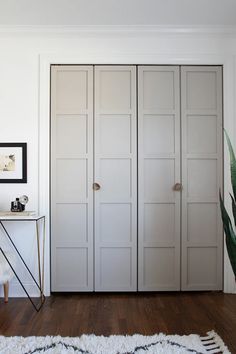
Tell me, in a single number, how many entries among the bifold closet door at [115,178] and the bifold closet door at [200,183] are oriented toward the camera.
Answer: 2

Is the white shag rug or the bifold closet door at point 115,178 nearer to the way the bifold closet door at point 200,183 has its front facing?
the white shag rug

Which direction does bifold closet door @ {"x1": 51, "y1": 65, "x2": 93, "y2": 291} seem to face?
toward the camera

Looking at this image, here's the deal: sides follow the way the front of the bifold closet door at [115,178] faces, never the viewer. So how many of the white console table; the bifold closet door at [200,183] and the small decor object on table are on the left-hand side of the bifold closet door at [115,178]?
1

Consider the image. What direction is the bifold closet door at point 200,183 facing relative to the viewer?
toward the camera

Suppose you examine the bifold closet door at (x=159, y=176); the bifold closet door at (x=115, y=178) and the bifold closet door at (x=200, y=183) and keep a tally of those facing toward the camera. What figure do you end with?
3

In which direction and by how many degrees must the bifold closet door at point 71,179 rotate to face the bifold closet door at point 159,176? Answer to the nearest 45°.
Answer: approximately 90° to its left

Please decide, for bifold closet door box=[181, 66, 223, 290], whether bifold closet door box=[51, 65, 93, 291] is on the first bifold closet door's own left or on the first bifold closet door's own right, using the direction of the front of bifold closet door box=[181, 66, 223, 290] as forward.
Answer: on the first bifold closet door's own right

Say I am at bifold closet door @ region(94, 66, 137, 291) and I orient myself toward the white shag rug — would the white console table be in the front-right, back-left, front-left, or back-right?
front-right

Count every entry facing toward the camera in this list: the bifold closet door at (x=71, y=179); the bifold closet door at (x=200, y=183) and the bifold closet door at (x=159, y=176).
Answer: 3

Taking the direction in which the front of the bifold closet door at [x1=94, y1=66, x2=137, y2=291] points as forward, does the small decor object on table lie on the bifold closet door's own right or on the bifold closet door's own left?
on the bifold closet door's own right
